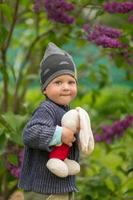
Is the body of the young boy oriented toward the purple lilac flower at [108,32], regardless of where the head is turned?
no

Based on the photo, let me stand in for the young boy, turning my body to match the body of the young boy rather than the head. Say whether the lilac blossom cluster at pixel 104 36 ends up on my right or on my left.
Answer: on my left

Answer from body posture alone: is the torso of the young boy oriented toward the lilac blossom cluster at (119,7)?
no

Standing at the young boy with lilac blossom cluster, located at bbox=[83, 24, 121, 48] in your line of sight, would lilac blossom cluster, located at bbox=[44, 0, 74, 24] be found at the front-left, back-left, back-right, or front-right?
front-left

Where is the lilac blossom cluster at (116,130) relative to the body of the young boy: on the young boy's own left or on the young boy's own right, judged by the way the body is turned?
on the young boy's own left

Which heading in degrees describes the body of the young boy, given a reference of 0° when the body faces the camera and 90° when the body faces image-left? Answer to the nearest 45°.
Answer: approximately 315°

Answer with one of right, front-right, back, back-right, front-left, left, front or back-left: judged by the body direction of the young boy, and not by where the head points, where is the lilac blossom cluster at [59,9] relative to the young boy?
back-left
